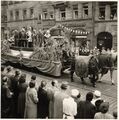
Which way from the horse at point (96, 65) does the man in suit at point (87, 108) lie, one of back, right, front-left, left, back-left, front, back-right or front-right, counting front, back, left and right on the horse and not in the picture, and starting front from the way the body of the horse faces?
right

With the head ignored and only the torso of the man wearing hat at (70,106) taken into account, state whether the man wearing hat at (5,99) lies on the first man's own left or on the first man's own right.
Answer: on the first man's own left

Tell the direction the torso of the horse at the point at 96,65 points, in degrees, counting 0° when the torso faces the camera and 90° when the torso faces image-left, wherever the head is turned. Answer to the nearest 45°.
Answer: approximately 270°

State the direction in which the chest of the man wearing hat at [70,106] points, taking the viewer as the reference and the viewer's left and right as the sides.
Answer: facing away from the viewer and to the right of the viewer

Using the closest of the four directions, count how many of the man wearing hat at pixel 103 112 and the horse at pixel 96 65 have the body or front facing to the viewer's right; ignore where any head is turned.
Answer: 1

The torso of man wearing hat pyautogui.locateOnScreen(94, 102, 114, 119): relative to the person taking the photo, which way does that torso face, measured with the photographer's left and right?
facing away from the viewer

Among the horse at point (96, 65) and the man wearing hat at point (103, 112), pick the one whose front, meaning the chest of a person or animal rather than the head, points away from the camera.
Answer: the man wearing hat

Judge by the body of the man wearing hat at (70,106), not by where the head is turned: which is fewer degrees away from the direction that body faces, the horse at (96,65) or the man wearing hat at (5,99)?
the horse

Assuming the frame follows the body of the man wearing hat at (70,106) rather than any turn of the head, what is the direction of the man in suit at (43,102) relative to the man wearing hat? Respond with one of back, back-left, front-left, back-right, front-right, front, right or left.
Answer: left

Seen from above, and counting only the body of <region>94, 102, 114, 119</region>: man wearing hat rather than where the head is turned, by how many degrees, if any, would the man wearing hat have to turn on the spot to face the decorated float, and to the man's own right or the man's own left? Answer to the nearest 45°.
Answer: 0° — they already face it

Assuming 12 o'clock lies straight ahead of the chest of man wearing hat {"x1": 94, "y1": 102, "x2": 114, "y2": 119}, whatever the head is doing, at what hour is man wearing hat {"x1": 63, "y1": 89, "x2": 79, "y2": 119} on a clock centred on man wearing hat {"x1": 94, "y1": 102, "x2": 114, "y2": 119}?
man wearing hat {"x1": 63, "y1": 89, "x2": 79, "y2": 119} is roughly at 10 o'clock from man wearing hat {"x1": 94, "y1": 102, "x2": 114, "y2": 119}.

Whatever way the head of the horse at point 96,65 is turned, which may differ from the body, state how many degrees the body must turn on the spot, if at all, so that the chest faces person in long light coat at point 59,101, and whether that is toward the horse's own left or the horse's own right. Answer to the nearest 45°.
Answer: approximately 90° to the horse's own right

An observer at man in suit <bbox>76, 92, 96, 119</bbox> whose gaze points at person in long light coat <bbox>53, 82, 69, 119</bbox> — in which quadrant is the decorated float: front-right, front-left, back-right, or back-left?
front-right

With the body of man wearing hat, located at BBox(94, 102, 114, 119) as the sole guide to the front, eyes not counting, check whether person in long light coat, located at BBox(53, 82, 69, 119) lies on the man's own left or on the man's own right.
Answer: on the man's own left
